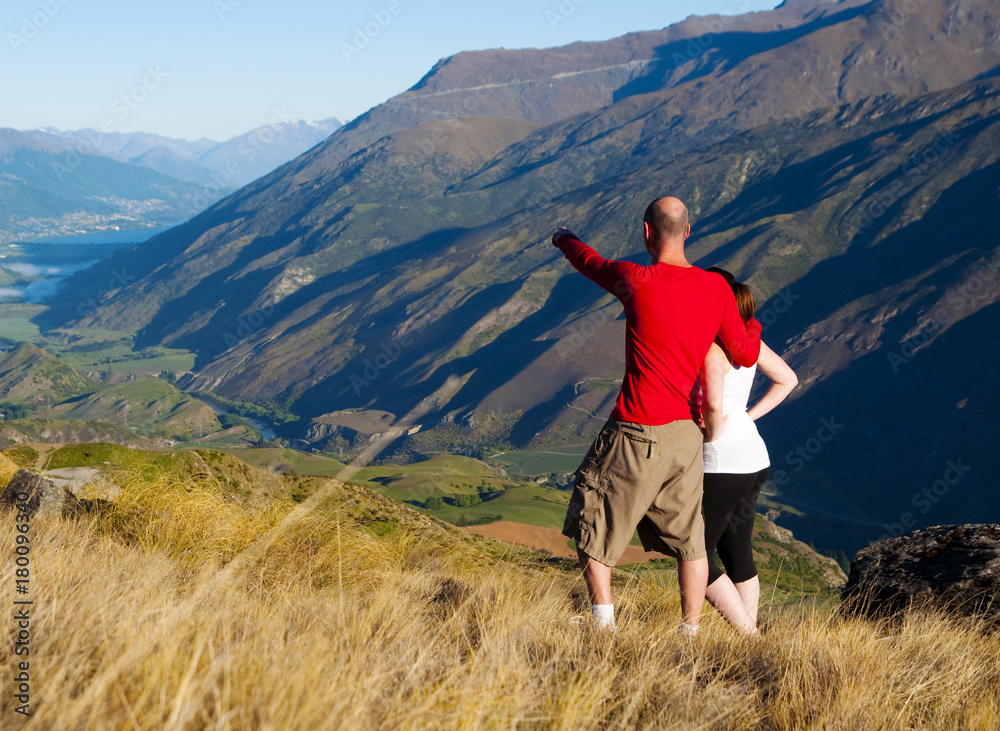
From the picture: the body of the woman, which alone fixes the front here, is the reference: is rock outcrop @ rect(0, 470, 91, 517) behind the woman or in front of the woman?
in front

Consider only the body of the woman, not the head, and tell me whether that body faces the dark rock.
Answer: no

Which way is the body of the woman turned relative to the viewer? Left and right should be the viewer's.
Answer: facing away from the viewer and to the left of the viewer

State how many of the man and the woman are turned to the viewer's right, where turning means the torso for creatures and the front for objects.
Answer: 0

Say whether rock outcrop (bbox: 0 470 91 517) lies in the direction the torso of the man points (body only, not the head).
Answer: no

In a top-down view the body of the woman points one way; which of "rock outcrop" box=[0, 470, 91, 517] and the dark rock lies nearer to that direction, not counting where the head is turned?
the rock outcrop

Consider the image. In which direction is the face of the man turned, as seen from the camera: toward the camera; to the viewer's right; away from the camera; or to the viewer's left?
away from the camera

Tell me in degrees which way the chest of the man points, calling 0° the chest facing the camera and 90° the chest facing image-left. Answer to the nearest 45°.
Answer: approximately 180°

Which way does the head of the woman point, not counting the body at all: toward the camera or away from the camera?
away from the camera
